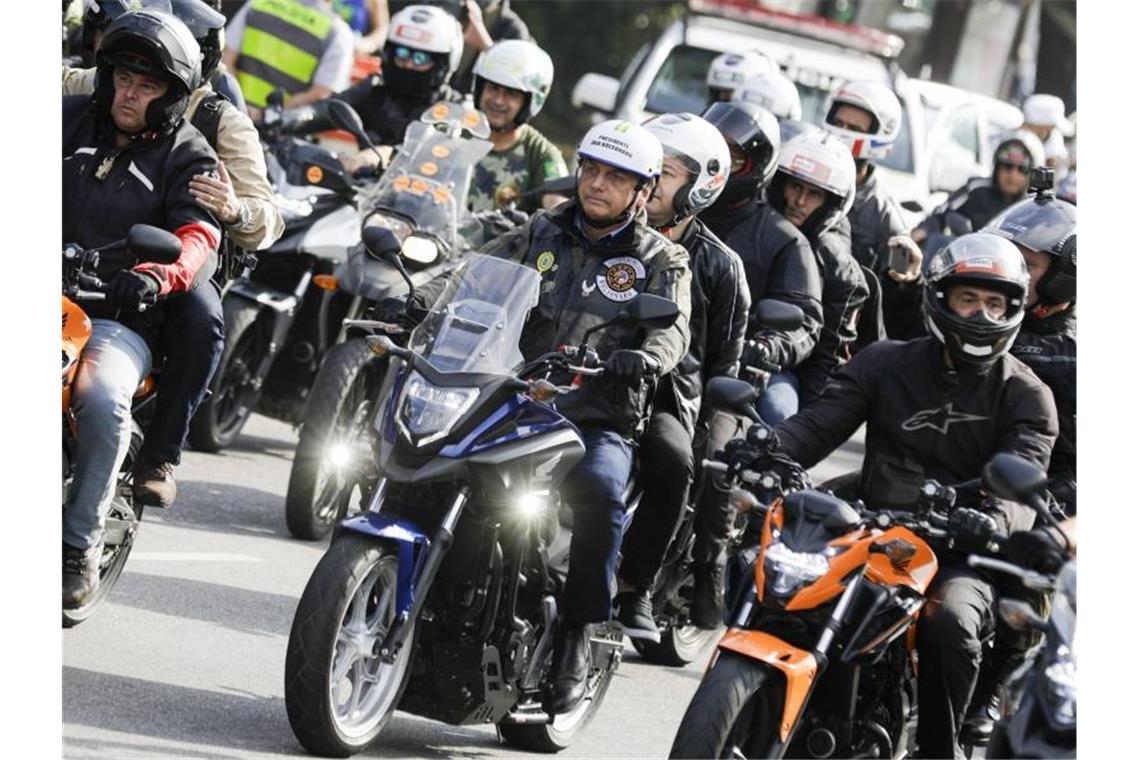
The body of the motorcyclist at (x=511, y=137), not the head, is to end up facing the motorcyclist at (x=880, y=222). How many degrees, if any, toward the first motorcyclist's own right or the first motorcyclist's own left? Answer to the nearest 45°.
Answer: approximately 135° to the first motorcyclist's own left

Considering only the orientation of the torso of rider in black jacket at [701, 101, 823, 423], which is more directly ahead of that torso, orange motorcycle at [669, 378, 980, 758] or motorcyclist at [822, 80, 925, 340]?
the orange motorcycle

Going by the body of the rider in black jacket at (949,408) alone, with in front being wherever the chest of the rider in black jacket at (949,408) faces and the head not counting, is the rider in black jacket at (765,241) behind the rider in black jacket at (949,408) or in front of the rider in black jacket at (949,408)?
behind

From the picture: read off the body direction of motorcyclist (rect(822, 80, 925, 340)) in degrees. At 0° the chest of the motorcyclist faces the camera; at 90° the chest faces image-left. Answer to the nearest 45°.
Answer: approximately 45°

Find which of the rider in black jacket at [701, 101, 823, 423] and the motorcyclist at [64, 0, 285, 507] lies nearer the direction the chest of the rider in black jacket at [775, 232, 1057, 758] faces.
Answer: the motorcyclist

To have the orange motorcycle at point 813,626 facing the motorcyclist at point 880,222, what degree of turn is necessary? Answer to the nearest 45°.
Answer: approximately 135° to its right
